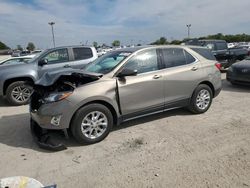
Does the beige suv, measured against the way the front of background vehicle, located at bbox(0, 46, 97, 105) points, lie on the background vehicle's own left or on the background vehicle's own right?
on the background vehicle's own left

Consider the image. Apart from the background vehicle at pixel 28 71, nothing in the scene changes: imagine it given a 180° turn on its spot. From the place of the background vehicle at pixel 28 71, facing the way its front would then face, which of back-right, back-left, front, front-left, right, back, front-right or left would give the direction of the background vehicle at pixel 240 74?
front

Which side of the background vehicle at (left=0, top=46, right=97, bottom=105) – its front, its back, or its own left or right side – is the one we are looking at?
left

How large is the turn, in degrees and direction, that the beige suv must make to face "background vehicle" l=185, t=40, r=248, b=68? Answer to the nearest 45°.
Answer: approximately 180°

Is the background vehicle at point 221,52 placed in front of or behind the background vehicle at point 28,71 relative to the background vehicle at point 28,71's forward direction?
behind

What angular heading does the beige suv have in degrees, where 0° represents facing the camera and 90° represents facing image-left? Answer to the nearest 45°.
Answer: approximately 45°

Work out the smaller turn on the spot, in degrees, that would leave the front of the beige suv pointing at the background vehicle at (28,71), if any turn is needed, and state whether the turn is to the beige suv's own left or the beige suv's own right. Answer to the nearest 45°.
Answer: approximately 90° to the beige suv's own right

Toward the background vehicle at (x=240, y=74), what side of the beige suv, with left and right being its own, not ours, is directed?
back

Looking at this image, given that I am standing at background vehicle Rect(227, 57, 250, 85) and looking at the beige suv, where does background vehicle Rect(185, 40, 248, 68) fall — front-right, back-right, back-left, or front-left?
back-right
